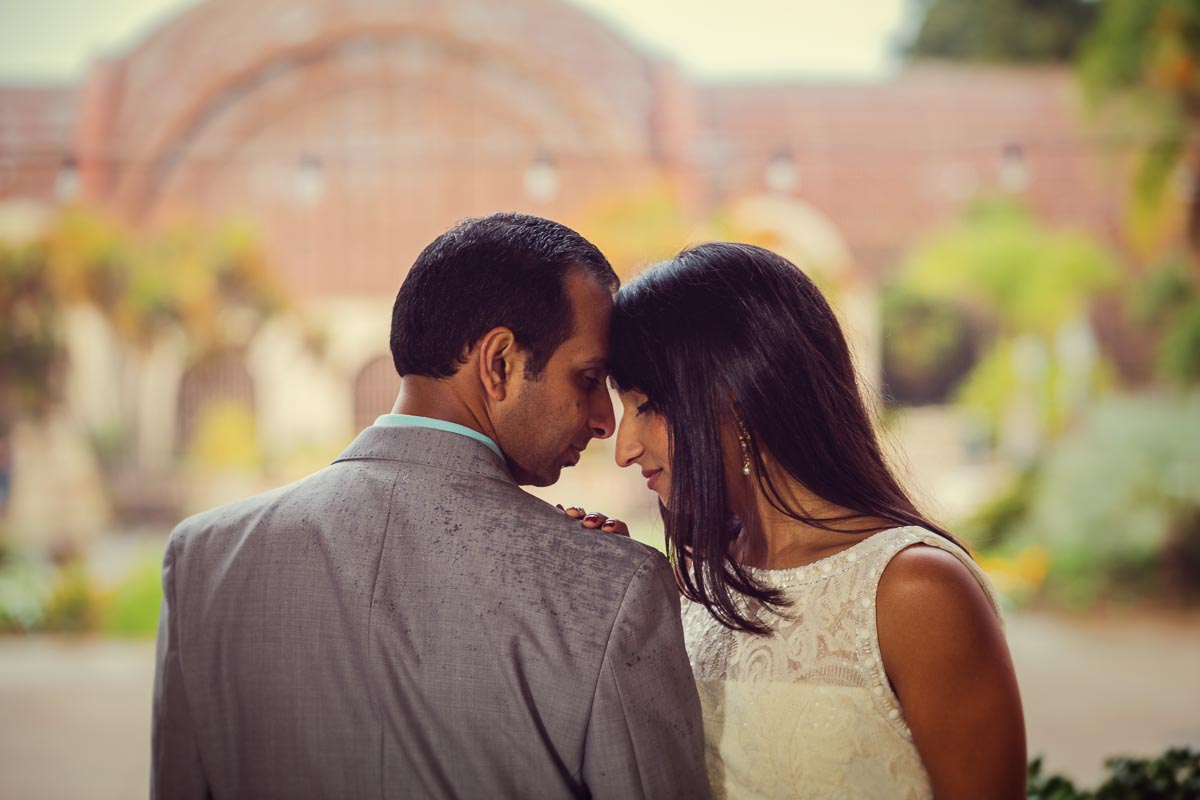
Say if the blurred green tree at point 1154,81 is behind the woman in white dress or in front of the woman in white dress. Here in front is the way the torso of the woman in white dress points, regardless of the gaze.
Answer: behind

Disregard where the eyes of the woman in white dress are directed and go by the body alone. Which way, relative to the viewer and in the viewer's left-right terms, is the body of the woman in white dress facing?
facing the viewer and to the left of the viewer

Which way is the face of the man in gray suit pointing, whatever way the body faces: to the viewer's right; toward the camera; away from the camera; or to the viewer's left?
to the viewer's right

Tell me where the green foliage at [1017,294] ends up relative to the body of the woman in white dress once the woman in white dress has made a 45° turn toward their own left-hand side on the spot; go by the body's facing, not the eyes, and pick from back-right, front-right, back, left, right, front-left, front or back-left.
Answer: back

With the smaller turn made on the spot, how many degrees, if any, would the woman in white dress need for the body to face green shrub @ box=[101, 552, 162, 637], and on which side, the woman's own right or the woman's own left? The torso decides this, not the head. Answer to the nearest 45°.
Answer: approximately 90° to the woman's own right

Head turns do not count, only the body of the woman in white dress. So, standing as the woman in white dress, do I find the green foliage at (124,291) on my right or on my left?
on my right

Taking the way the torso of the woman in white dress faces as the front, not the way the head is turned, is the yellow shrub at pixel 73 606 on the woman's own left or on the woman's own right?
on the woman's own right

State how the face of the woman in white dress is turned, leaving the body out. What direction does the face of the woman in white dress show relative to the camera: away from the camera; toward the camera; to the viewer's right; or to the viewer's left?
to the viewer's left

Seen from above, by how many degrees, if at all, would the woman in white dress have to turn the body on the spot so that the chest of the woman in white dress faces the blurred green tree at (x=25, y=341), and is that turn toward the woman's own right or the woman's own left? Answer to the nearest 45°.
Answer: approximately 90° to the woman's own right
